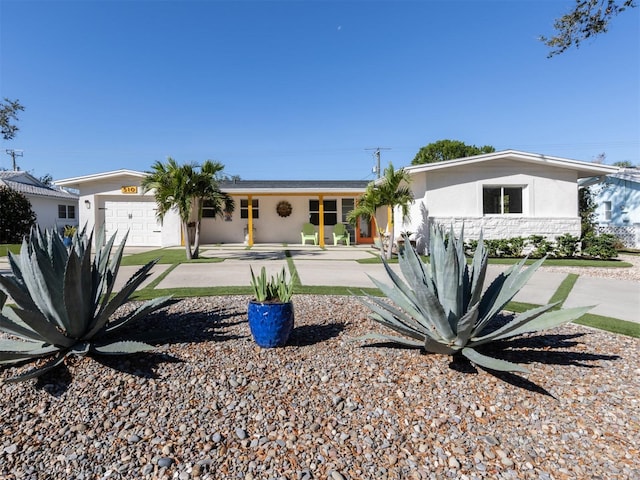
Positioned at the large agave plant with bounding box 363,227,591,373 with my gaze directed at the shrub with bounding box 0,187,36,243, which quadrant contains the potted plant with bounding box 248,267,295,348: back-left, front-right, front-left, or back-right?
front-left

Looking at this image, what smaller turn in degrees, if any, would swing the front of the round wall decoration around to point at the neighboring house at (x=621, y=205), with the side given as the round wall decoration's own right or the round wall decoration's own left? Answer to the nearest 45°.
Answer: approximately 90° to the round wall decoration's own left

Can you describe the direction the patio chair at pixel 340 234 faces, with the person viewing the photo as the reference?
facing the viewer

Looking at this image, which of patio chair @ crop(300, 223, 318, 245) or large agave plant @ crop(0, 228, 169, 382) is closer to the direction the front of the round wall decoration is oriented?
the large agave plant

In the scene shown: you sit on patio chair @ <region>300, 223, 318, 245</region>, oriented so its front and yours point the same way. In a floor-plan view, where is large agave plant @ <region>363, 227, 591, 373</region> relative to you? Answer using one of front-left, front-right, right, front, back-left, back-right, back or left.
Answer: front

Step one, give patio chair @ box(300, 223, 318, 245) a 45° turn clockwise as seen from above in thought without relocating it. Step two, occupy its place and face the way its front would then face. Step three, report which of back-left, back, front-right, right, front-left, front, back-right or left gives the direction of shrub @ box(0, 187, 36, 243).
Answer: front-right

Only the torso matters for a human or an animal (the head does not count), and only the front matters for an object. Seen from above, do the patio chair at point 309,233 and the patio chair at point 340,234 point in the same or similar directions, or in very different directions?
same or similar directions

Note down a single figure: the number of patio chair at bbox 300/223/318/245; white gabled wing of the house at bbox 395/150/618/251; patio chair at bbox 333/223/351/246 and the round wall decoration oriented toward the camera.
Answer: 4

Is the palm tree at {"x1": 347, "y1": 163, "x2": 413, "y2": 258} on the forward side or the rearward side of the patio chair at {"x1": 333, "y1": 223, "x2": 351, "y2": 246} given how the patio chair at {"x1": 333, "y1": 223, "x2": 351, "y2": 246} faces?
on the forward side

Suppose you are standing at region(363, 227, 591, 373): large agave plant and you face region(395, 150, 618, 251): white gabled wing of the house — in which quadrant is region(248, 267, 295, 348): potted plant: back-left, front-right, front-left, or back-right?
back-left

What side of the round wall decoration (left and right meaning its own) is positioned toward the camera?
front

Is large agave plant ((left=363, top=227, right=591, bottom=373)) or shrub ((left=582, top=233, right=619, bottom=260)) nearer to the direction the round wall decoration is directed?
the large agave plant

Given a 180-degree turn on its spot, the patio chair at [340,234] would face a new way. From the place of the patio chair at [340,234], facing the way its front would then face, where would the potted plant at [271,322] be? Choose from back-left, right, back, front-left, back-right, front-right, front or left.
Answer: back

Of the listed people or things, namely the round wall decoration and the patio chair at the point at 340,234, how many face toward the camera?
2

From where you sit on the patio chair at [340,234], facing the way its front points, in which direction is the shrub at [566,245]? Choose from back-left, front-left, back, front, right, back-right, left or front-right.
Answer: front-left

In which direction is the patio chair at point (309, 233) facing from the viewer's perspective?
toward the camera

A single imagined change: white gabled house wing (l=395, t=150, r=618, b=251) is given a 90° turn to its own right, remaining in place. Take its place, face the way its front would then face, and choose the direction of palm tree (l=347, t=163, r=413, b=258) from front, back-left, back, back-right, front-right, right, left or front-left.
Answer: front-left

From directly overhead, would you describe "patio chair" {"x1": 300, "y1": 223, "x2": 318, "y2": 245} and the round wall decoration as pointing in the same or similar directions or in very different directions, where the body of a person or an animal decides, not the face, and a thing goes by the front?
same or similar directions
